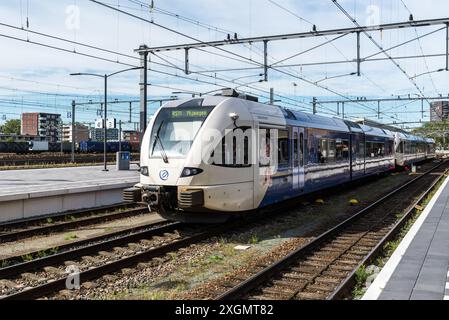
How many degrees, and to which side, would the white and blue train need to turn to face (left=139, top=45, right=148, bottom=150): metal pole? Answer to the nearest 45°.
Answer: approximately 90° to its right

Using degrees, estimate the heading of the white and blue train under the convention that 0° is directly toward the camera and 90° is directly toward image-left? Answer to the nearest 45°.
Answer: approximately 45°

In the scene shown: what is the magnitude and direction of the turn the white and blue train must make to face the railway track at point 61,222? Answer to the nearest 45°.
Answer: approximately 45° to its right

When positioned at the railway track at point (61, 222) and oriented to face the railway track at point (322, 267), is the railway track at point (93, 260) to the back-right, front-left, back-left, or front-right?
front-right

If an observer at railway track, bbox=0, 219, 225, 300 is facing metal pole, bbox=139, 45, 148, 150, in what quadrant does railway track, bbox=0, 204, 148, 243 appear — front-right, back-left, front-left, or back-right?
front-left

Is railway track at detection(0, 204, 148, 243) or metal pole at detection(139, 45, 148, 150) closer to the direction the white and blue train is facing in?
the railway track

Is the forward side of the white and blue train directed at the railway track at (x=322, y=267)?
no
